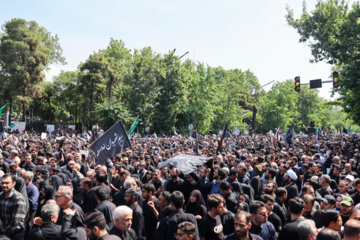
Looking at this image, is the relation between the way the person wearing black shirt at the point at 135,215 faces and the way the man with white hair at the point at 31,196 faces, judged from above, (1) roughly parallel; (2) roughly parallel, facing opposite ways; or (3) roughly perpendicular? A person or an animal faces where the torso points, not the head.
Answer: roughly parallel

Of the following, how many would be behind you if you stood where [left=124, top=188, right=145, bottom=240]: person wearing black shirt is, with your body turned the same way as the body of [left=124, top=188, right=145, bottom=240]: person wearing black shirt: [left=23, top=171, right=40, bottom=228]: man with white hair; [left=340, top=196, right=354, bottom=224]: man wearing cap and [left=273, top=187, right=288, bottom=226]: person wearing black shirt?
2

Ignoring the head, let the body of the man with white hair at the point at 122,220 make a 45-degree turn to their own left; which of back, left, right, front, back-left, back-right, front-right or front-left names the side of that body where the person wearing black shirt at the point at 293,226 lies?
front

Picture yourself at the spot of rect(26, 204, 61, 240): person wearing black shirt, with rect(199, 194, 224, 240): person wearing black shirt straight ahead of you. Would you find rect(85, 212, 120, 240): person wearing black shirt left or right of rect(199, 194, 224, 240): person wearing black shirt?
right

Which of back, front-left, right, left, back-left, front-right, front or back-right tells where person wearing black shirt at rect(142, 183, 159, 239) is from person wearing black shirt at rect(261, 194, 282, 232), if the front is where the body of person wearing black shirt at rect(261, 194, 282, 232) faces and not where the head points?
front-right

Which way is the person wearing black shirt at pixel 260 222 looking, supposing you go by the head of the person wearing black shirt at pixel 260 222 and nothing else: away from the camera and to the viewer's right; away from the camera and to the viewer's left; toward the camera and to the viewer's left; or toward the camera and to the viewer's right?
toward the camera and to the viewer's right

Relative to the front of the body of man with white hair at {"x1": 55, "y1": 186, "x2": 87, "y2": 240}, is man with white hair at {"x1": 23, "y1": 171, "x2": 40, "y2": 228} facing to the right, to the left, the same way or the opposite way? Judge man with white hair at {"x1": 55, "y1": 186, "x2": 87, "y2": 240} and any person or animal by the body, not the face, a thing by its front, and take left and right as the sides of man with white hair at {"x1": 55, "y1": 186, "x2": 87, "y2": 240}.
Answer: the same way

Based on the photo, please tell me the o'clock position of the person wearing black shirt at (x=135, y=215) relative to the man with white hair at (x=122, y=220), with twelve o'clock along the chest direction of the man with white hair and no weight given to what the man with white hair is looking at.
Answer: The person wearing black shirt is roughly at 8 o'clock from the man with white hair.

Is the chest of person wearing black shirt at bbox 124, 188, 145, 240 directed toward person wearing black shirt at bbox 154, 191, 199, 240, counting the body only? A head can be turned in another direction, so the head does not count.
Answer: no
